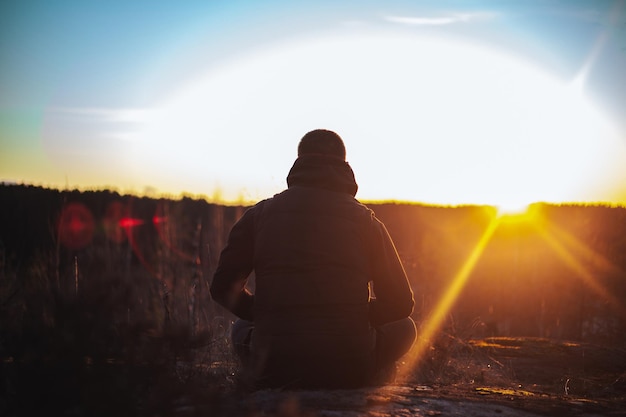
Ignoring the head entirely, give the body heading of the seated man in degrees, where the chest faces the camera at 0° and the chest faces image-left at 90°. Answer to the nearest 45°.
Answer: approximately 180°
